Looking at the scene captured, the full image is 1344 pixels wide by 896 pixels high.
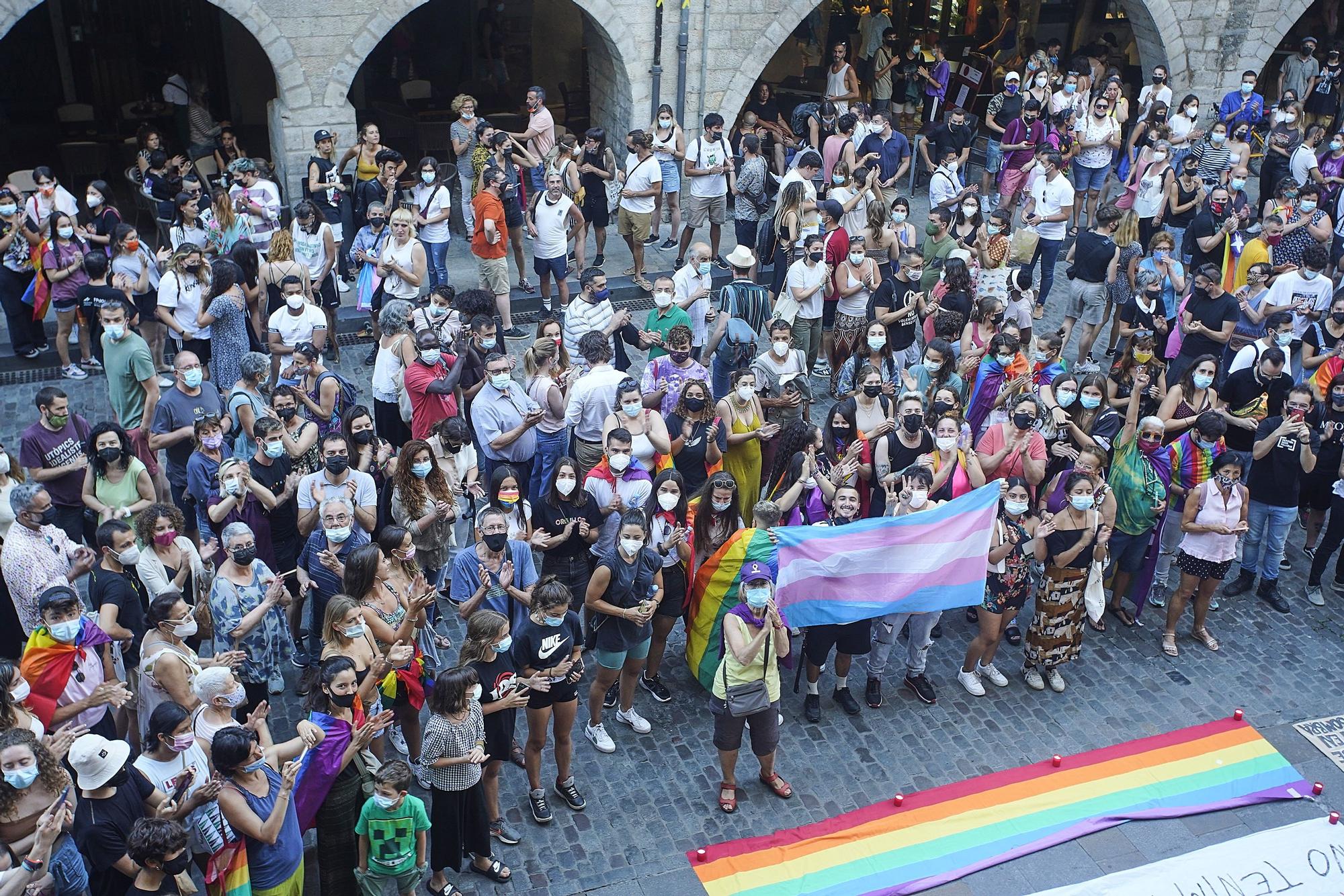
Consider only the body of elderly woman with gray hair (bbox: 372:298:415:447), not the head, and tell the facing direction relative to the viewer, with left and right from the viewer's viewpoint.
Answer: facing away from the viewer and to the right of the viewer

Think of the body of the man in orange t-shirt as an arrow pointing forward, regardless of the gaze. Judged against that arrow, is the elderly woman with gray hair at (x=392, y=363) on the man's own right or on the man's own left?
on the man's own right

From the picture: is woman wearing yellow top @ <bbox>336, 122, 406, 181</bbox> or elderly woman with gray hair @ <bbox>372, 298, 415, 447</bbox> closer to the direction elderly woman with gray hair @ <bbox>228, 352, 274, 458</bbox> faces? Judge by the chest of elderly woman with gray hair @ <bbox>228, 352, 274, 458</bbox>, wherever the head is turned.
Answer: the elderly woman with gray hair

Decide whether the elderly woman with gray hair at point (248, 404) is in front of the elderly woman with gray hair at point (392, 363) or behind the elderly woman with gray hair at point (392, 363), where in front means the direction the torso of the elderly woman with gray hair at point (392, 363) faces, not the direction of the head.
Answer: behind

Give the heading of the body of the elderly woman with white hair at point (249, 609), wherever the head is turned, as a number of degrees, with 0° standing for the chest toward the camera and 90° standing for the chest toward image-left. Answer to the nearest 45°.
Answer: approximately 315°

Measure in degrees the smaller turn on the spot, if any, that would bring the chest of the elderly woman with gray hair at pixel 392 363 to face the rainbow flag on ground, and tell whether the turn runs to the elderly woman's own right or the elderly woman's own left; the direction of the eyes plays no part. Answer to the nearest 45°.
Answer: approximately 90° to the elderly woman's own right
